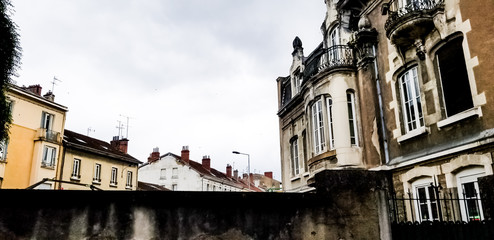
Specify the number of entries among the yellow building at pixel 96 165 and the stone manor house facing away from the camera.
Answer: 0

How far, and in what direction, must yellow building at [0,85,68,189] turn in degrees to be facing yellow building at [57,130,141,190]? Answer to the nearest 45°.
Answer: approximately 90° to its left

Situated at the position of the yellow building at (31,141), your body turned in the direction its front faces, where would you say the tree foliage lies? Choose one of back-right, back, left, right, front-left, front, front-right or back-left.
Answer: front-right

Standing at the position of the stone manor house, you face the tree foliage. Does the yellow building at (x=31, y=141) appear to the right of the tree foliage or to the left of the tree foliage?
right

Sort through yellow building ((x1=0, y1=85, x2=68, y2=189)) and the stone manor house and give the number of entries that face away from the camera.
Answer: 0

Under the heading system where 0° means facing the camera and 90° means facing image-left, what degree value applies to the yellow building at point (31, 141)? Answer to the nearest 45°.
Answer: approximately 315°

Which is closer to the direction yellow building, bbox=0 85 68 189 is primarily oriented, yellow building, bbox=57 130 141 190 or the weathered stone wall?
the weathered stone wall

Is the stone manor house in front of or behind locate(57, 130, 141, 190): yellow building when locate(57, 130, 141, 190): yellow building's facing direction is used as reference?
in front

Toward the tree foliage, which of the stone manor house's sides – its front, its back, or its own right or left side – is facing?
front

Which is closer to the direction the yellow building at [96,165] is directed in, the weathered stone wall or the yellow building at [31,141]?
the weathered stone wall
